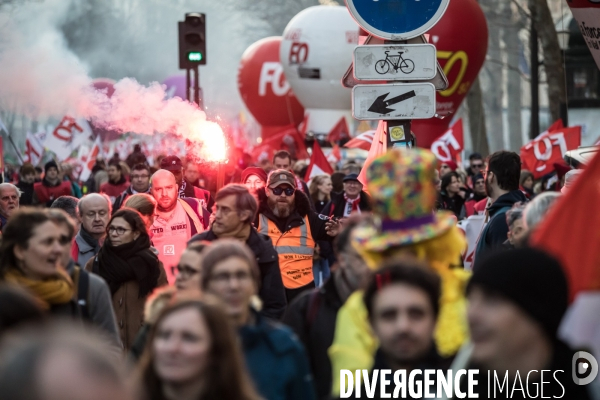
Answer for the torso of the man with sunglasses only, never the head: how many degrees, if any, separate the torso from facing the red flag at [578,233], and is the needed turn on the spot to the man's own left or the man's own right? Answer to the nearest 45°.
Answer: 0° — they already face it

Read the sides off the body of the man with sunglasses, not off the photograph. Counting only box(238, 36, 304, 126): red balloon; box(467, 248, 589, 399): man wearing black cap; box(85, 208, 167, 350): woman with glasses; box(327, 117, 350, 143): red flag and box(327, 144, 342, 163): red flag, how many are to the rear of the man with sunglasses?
3

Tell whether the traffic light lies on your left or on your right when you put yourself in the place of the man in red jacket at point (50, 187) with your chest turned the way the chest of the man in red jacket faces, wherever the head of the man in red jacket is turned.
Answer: on your left

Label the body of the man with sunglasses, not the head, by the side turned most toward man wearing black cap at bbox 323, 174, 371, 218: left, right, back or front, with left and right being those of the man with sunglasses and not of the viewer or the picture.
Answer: back

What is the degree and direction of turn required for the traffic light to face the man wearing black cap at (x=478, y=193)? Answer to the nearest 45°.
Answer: approximately 45° to its left

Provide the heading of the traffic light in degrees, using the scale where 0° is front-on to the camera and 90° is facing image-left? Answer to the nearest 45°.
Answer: approximately 0°

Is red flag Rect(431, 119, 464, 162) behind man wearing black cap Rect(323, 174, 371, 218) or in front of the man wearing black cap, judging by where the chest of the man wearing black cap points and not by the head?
behind
